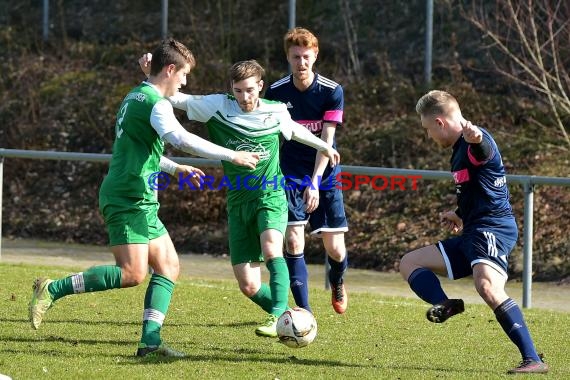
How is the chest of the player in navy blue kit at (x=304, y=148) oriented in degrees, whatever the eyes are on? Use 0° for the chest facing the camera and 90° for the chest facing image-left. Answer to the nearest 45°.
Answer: approximately 0°

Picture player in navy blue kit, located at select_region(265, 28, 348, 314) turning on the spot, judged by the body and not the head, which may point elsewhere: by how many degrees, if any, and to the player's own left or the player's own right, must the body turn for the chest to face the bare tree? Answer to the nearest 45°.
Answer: approximately 135° to the player's own left

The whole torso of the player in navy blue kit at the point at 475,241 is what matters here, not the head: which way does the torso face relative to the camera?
to the viewer's left

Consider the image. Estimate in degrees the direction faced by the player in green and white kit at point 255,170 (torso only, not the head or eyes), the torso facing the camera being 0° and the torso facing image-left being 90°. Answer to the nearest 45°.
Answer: approximately 0°

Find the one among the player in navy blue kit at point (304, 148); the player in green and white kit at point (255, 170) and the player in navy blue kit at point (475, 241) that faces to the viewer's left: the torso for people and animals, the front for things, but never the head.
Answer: the player in navy blue kit at point (475, 241)

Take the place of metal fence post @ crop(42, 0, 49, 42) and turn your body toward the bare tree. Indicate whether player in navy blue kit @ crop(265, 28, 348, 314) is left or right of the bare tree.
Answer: right

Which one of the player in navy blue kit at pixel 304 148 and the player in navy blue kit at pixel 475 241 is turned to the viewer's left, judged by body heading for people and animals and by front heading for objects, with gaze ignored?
the player in navy blue kit at pixel 475 241
